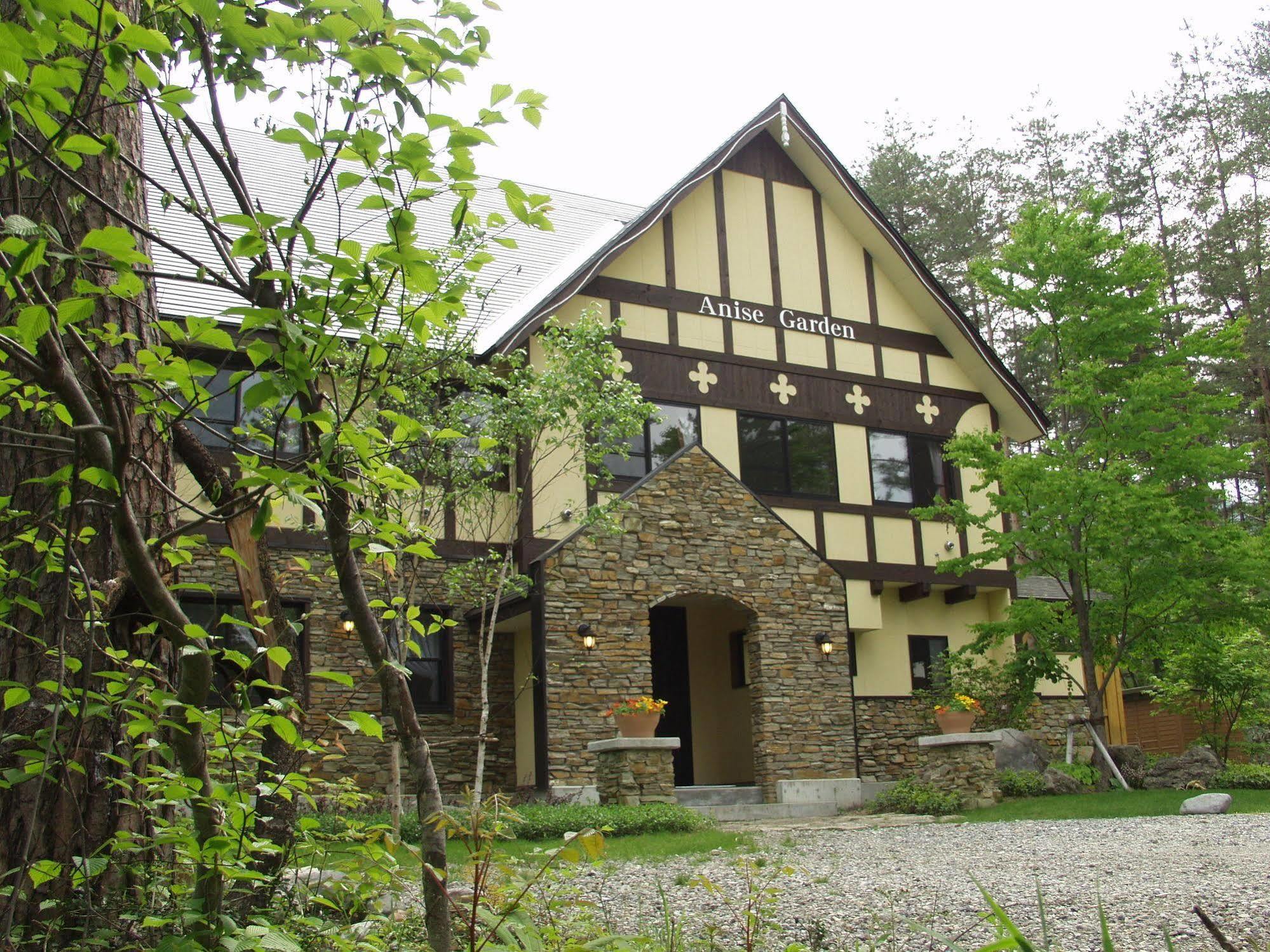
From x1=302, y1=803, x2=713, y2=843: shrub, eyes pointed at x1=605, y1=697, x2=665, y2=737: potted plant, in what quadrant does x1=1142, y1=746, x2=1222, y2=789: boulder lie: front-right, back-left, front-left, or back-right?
front-right

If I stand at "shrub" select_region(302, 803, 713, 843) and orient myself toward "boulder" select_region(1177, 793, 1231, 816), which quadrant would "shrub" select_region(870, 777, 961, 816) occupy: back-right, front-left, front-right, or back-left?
front-left

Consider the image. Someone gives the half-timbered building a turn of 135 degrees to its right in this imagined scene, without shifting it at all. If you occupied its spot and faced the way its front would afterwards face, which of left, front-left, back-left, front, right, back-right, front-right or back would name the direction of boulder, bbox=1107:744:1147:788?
back

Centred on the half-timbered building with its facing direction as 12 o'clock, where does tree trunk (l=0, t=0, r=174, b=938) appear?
The tree trunk is roughly at 2 o'clock from the half-timbered building.

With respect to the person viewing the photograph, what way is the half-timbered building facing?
facing the viewer and to the right of the viewer

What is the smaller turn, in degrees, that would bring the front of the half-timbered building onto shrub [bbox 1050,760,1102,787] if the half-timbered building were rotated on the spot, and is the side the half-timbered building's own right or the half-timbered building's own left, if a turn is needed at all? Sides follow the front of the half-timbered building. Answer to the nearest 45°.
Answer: approximately 45° to the half-timbered building's own left

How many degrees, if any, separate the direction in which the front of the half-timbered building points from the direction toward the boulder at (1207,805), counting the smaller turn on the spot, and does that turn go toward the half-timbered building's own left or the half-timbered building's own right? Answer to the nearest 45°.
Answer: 0° — it already faces it
